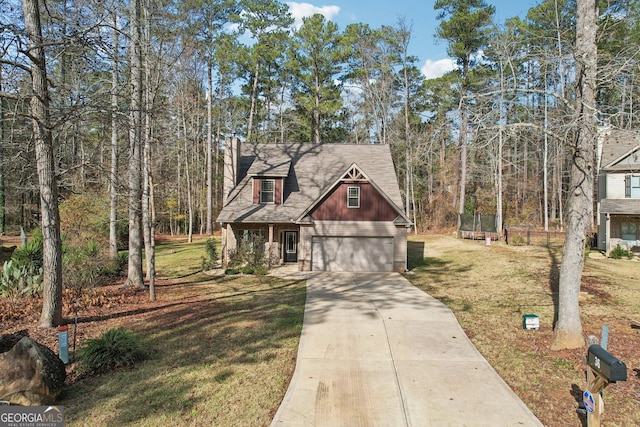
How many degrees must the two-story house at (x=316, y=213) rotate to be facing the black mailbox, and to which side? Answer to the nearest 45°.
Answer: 0° — it already faces it

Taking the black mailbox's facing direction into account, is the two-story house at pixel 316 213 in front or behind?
behind

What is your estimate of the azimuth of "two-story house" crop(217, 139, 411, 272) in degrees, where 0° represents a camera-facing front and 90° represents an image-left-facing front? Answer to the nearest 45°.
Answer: approximately 0°

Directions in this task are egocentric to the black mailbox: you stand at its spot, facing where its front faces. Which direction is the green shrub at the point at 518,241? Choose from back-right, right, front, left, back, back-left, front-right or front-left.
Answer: back-left

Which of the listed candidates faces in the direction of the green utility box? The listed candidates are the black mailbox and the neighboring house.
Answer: the neighboring house

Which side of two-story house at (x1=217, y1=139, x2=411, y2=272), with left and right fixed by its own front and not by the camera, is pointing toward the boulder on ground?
front

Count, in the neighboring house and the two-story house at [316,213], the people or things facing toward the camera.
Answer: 2
